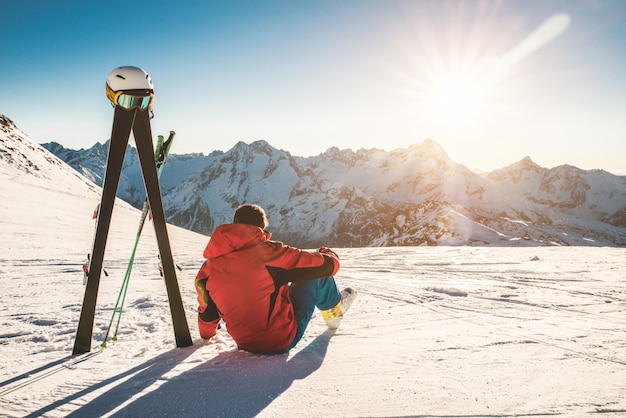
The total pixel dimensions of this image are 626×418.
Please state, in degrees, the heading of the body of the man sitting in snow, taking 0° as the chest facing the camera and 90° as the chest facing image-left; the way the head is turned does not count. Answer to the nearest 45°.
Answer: approximately 225°

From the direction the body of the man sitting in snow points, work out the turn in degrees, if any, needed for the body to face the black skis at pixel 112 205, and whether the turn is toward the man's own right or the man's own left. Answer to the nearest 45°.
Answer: approximately 135° to the man's own left

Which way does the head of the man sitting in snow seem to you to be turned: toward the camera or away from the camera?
away from the camera

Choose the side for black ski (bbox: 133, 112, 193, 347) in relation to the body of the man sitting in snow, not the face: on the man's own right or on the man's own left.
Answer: on the man's own left
